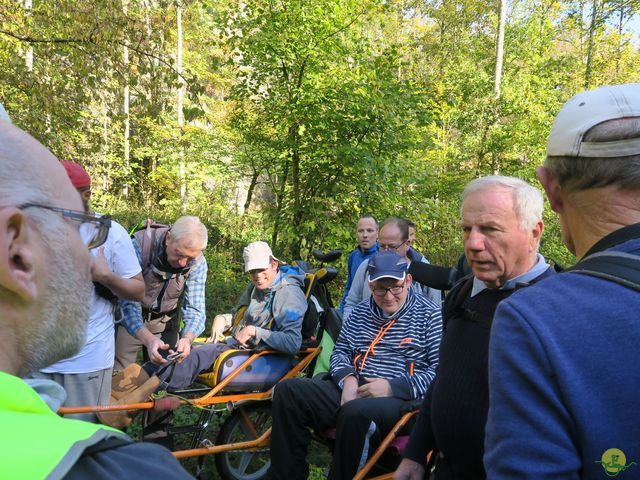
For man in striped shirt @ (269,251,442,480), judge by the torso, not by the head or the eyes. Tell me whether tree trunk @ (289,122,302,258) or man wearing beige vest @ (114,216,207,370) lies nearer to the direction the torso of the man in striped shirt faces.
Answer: the man wearing beige vest

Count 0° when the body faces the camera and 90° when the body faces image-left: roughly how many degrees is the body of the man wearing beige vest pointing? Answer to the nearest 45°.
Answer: approximately 315°

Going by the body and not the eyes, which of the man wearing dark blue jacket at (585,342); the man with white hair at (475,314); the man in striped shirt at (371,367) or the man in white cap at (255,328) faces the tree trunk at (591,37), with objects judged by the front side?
the man wearing dark blue jacket

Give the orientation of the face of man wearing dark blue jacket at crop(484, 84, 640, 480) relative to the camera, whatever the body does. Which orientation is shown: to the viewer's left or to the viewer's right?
to the viewer's left

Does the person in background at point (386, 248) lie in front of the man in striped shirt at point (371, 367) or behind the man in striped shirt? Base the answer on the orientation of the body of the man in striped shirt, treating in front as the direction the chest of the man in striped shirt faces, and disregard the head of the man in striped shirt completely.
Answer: behind

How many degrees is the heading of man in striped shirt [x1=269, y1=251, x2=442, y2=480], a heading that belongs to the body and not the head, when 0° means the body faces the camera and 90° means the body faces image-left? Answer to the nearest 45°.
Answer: approximately 45°

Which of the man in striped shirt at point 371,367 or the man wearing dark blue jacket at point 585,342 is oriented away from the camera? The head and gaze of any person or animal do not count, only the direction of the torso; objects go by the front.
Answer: the man wearing dark blue jacket

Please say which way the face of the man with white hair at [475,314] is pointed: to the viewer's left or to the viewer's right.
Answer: to the viewer's left

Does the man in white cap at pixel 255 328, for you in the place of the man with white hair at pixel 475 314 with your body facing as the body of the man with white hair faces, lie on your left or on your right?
on your right

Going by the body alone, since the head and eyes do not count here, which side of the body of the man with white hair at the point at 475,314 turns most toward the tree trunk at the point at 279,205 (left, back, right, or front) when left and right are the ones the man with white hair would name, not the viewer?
right
